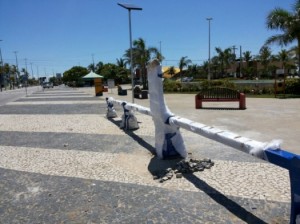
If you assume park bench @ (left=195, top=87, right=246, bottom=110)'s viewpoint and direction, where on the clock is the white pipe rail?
The white pipe rail is roughly at 12 o'clock from the park bench.

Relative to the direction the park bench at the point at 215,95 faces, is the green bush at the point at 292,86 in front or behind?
behind

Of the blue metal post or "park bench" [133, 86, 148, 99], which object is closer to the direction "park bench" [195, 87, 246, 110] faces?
the blue metal post

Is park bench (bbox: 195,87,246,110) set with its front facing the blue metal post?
yes

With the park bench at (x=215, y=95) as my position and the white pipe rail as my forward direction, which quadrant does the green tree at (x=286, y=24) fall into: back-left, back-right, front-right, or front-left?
back-left

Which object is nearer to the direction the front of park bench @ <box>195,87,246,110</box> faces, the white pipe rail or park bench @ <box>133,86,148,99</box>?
the white pipe rail

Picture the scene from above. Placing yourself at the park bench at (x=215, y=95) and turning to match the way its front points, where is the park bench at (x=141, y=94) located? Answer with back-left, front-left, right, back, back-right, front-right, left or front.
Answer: back-right

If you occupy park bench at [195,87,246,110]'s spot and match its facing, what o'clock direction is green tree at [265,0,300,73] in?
The green tree is roughly at 7 o'clock from the park bench.

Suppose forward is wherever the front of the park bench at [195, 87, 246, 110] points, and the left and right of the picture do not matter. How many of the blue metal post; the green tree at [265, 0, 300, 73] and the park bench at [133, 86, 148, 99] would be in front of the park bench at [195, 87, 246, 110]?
1
